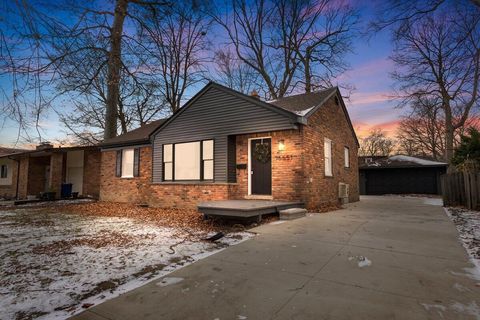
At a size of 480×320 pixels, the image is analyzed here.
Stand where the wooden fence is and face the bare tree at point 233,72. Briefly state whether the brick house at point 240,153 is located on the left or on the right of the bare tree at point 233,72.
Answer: left

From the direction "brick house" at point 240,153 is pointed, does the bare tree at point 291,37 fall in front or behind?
behind

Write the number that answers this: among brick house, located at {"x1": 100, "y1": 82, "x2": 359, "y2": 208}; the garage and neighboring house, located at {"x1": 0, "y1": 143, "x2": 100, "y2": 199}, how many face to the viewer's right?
0

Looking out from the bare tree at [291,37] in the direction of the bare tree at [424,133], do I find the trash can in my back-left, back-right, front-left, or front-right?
back-left

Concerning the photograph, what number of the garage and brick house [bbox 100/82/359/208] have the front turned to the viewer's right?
0

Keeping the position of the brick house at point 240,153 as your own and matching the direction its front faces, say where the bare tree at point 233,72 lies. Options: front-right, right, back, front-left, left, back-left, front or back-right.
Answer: back-right

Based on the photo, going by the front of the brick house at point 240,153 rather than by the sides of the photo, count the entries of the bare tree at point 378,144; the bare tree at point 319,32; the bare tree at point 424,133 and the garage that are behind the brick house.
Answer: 4

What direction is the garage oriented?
toward the camera

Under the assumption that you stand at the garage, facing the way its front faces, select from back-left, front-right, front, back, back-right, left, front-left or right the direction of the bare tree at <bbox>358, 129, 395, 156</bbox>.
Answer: back

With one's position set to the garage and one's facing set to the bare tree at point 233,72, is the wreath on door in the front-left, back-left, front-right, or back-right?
front-left

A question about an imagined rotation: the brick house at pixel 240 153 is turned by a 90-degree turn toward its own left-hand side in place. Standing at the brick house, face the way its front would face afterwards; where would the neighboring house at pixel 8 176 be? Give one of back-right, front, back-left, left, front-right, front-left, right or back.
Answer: back

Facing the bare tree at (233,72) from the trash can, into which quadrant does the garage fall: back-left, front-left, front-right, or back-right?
front-right

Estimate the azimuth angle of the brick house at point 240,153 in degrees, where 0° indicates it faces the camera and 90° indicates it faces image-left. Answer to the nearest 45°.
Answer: approximately 45°

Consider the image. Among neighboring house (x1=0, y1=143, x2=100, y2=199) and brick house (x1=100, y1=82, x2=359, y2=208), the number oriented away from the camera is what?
0

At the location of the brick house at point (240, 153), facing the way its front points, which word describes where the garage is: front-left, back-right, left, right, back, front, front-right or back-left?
back

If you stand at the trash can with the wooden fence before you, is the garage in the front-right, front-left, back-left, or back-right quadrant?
front-left

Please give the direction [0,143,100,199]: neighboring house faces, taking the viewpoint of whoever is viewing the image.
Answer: facing the viewer and to the left of the viewer
